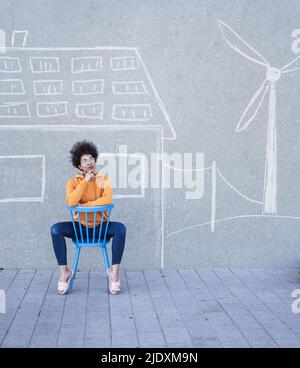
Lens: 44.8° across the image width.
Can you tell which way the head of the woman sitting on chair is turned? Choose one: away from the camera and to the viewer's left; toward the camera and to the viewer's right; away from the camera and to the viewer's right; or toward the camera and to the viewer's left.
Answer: toward the camera and to the viewer's right

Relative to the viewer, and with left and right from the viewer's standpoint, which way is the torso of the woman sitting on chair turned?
facing the viewer
